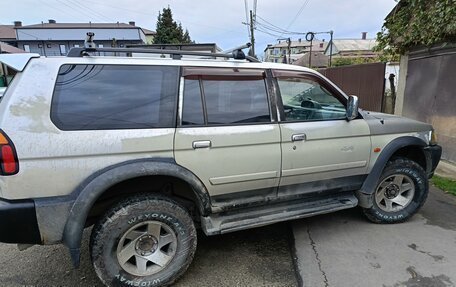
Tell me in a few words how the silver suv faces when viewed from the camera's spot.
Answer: facing away from the viewer and to the right of the viewer

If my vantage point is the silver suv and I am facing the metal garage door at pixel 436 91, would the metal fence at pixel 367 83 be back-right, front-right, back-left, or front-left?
front-left

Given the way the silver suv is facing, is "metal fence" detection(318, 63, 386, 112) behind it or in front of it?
in front

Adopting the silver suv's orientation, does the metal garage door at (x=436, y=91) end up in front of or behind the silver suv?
in front

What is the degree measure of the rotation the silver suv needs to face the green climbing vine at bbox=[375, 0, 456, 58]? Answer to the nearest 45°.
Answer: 0° — it already faces it
